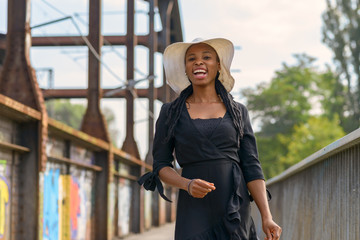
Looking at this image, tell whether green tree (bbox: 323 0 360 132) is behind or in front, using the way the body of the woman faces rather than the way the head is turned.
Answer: behind

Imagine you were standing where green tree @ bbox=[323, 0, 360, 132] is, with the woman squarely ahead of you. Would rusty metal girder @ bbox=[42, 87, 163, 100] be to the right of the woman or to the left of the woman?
right

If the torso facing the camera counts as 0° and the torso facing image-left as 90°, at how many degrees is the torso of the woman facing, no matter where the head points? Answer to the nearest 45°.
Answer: approximately 0°

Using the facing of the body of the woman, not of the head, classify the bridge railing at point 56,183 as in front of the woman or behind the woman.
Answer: behind

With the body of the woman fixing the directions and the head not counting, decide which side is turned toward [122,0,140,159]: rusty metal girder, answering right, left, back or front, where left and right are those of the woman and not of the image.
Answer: back
